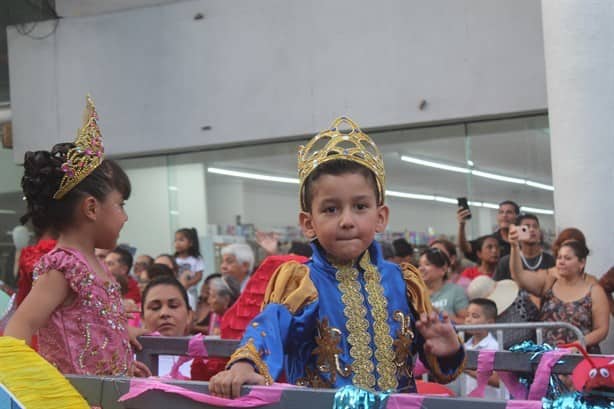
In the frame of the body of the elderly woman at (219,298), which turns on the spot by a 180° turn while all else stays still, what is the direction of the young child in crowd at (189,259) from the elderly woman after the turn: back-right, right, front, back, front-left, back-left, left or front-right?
left

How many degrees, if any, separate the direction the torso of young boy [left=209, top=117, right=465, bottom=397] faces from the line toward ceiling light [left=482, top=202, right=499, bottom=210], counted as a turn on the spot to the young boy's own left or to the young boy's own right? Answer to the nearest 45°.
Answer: approximately 180°

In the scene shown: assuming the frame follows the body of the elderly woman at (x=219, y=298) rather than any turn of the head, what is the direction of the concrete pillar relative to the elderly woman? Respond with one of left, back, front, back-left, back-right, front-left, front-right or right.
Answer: back

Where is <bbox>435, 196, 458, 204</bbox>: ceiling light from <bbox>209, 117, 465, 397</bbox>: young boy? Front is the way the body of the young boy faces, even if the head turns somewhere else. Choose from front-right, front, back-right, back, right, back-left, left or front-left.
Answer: back

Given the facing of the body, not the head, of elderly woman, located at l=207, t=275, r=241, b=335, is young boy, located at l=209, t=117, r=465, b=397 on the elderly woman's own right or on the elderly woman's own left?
on the elderly woman's own left

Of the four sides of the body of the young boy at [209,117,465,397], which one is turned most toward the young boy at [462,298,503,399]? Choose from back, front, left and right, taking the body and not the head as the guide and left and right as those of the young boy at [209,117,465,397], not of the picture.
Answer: back

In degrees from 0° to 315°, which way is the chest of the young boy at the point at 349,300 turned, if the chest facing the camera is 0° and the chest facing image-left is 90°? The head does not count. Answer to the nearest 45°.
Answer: approximately 0°

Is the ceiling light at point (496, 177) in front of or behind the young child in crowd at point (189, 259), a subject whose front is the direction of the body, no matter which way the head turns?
behind

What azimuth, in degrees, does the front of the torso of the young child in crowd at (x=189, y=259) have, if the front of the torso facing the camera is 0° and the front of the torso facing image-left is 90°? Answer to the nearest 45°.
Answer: approximately 45°

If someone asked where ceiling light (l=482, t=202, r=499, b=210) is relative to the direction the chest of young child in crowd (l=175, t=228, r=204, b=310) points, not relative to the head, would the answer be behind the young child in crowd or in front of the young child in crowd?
behind

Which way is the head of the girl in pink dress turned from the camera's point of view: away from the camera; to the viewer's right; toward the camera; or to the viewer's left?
to the viewer's right

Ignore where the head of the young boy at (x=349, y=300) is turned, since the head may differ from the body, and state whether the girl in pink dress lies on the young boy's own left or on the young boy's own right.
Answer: on the young boy's own right

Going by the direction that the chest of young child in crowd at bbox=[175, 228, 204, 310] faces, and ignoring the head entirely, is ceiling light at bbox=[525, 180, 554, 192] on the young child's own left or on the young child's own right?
on the young child's own left
